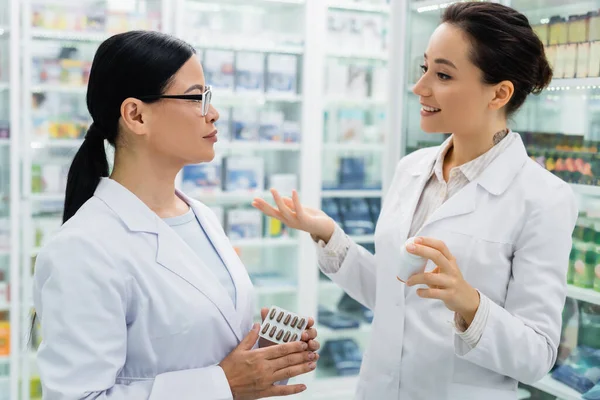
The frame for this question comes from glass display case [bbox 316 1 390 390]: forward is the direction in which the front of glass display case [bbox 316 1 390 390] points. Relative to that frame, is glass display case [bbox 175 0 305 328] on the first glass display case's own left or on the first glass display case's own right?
on the first glass display case's own right

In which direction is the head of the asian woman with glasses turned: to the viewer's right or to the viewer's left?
to the viewer's right

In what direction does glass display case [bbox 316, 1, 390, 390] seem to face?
toward the camera

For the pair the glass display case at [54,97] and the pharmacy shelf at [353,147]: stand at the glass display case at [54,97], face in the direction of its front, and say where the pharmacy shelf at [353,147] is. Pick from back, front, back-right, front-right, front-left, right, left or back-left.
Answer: left

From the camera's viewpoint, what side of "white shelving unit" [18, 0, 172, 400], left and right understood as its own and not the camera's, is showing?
front

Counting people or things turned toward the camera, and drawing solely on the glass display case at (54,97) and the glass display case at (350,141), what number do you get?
2

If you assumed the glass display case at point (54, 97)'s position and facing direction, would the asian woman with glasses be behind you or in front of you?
in front

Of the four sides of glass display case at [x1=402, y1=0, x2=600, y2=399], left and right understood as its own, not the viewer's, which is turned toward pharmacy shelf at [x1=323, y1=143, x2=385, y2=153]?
right

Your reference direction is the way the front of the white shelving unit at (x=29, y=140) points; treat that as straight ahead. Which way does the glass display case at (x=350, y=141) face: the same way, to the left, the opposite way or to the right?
the same way

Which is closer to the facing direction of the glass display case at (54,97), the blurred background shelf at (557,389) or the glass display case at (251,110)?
the blurred background shelf

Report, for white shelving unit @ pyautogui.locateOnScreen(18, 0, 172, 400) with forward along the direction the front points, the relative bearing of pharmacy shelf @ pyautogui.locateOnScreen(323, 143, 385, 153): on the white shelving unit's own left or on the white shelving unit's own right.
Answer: on the white shelving unit's own left

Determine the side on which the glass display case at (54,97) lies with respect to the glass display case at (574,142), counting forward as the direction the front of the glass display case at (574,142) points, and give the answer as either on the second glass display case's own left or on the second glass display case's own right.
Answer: on the second glass display case's own right

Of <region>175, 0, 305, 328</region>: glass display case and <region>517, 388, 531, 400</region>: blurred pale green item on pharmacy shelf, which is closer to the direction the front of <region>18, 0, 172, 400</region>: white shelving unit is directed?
the blurred pale green item on pharmacy shelf

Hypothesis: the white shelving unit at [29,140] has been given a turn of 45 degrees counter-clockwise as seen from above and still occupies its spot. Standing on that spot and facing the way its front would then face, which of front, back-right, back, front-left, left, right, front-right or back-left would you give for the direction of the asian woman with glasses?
front-right
